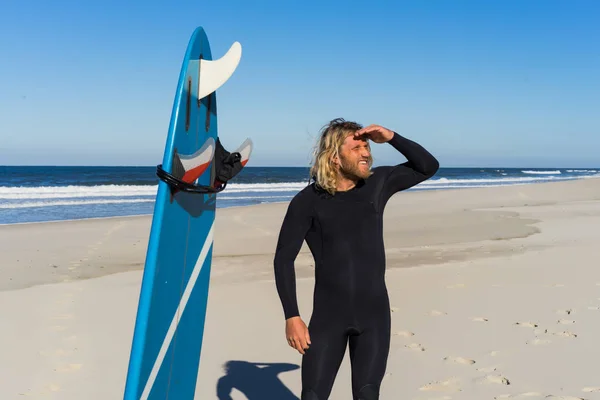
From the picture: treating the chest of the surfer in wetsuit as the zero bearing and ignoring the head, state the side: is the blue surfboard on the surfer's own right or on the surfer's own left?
on the surfer's own right

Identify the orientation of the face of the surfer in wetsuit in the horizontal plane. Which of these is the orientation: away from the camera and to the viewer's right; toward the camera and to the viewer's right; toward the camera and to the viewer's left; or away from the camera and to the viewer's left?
toward the camera and to the viewer's right

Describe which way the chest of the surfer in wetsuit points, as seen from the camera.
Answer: toward the camera
